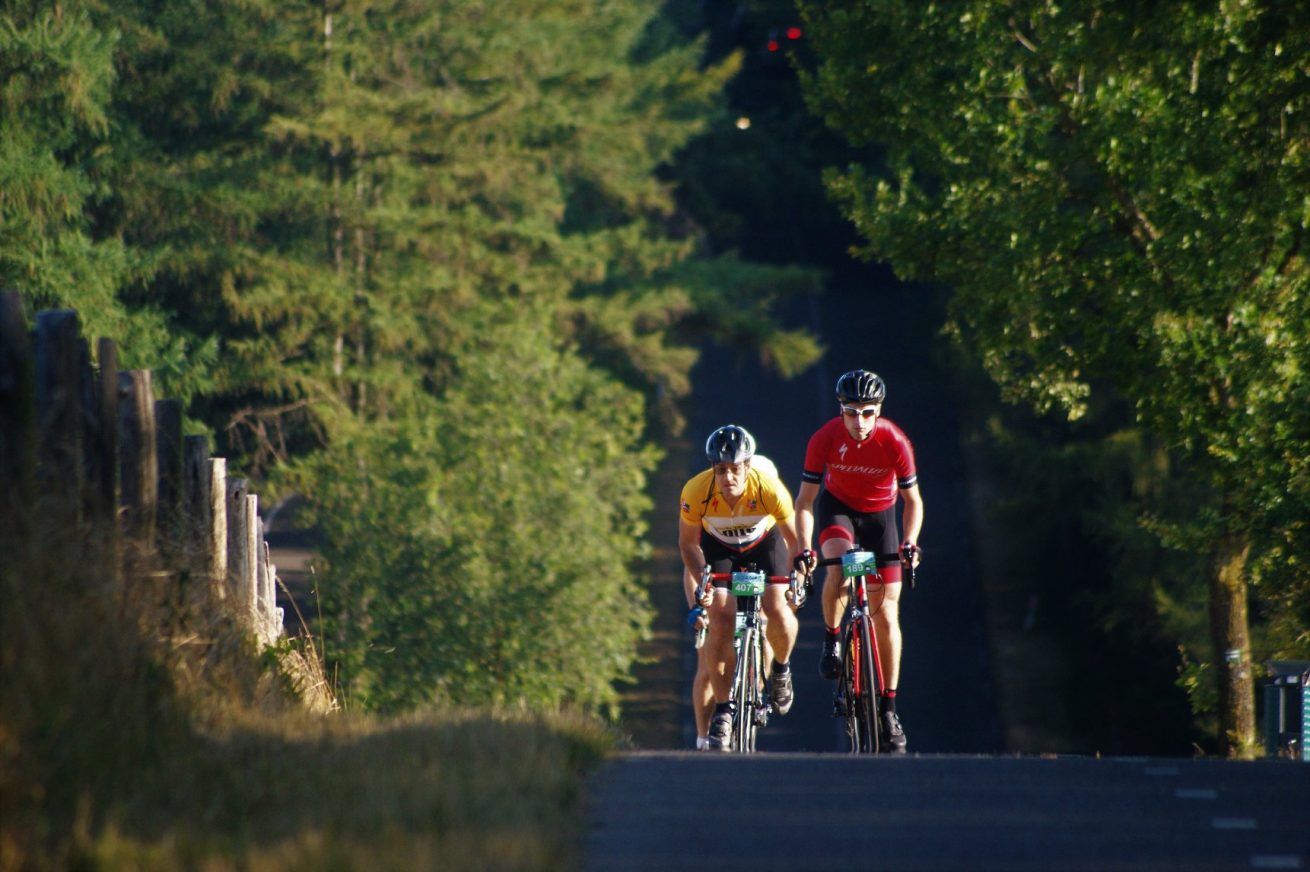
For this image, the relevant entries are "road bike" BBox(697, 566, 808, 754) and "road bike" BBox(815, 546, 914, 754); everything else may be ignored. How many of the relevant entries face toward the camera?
2

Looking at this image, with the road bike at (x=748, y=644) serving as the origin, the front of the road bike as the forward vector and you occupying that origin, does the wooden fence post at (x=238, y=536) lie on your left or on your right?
on your right

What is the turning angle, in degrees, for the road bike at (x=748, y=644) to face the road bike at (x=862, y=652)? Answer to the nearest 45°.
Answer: approximately 45° to its left

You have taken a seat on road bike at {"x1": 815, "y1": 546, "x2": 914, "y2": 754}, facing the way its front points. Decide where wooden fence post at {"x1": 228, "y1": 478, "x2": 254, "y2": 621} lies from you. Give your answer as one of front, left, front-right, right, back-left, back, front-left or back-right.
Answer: right

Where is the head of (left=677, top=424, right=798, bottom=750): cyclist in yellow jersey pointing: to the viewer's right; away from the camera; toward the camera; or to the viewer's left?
toward the camera

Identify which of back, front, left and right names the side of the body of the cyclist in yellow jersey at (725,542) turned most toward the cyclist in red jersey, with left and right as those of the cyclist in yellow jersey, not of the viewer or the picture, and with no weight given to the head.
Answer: left

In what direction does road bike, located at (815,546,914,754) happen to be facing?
toward the camera

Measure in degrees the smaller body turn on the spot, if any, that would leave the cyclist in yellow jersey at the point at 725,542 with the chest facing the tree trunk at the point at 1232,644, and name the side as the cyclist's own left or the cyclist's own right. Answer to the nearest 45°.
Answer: approximately 135° to the cyclist's own left

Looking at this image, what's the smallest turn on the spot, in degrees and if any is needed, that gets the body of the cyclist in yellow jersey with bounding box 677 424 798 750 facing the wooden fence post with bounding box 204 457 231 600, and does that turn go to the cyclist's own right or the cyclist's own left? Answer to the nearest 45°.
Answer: approximately 45° to the cyclist's own right

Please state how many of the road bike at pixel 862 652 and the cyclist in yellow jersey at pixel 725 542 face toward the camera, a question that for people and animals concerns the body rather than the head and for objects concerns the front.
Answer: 2

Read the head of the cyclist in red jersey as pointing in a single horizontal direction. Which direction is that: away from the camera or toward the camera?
toward the camera

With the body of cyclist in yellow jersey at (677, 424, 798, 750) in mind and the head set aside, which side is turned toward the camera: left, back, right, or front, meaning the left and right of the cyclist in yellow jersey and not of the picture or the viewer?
front

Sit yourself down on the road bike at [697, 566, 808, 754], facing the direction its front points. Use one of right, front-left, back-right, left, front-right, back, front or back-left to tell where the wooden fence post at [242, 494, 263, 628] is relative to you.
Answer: right
